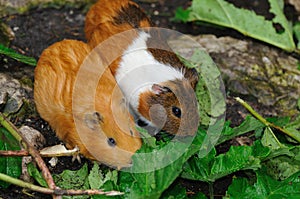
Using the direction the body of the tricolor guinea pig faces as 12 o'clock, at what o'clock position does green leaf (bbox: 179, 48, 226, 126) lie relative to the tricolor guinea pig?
The green leaf is roughly at 11 o'clock from the tricolor guinea pig.

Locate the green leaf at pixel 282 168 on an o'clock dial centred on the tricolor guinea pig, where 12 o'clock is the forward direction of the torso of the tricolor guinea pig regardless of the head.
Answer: The green leaf is roughly at 12 o'clock from the tricolor guinea pig.

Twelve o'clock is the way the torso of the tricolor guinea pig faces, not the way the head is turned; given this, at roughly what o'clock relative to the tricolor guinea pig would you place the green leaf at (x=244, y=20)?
The green leaf is roughly at 9 o'clock from the tricolor guinea pig.

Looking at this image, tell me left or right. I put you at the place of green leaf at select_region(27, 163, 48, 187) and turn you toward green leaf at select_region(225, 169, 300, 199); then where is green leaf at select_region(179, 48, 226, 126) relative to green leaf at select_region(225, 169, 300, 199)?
left

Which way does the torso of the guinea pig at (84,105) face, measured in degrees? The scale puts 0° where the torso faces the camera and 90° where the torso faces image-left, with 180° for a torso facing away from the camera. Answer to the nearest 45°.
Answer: approximately 315°

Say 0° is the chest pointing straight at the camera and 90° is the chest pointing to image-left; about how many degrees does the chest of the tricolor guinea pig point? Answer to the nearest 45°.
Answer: approximately 315°

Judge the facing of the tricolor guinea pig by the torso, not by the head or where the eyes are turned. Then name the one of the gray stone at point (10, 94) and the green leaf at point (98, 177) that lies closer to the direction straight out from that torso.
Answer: the green leaf

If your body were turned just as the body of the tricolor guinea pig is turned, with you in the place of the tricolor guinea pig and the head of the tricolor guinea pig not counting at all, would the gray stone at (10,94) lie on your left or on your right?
on your right

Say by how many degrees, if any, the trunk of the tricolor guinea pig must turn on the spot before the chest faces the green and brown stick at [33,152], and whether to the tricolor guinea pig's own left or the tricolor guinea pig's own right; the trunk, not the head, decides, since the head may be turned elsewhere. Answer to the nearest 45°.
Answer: approximately 90° to the tricolor guinea pig's own right
